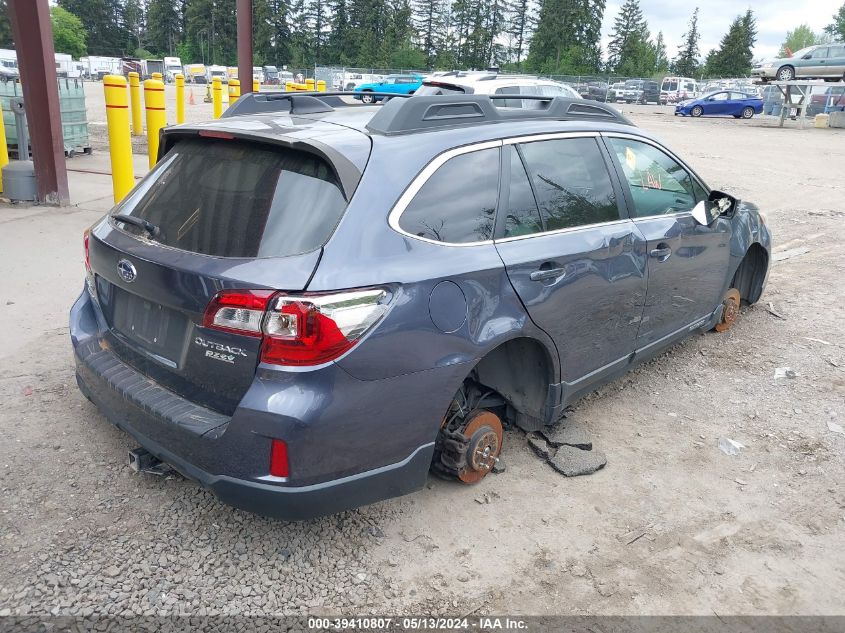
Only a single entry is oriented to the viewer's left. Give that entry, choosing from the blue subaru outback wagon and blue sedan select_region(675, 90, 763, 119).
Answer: the blue sedan

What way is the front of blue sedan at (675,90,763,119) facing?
to the viewer's left

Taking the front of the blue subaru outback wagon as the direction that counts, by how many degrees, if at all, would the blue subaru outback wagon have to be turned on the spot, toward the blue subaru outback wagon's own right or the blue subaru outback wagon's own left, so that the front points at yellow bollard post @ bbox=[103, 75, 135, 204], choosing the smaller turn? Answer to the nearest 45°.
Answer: approximately 90° to the blue subaru outback wagon's own left

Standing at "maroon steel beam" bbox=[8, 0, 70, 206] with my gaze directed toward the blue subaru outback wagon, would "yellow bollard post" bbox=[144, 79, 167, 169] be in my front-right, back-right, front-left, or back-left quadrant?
back-left

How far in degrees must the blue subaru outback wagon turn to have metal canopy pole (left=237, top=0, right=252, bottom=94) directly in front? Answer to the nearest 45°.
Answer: approximately 45° to its left

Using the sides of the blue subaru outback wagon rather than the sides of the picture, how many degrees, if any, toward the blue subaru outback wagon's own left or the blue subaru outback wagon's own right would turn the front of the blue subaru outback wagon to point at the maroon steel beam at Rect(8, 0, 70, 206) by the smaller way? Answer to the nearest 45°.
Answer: approximately 90° to the blue subaru outback wagon's own left

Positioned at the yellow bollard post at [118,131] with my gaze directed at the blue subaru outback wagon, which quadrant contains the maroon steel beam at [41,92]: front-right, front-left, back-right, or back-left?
back-right

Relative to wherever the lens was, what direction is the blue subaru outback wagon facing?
facing away from the viewer and to the right of the viewer
